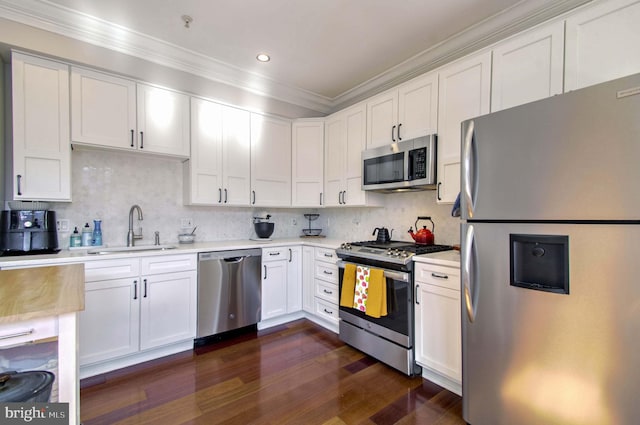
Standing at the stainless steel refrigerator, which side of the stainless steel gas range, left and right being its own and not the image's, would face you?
left

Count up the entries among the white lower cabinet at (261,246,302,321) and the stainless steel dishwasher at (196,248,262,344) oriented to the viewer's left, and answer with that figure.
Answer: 0

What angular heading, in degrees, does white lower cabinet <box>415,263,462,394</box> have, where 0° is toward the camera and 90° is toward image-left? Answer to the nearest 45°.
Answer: approximately 45°

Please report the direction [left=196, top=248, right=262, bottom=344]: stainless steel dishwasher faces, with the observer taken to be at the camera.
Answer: facing the viewer and to the right of the viewer

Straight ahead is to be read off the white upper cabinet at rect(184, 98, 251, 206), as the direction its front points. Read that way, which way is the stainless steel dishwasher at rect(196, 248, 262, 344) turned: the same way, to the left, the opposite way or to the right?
the same way

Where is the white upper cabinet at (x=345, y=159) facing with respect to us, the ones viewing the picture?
facing the viewer and to the left of the viewer

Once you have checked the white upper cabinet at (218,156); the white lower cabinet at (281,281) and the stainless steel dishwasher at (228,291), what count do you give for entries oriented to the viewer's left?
0

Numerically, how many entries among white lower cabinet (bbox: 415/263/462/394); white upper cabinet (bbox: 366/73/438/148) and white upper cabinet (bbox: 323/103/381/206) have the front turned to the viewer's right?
0

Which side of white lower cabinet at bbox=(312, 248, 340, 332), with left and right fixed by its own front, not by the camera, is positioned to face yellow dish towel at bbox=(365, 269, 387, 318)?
left

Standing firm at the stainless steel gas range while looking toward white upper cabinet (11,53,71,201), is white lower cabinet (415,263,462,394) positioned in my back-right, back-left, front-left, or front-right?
back-left

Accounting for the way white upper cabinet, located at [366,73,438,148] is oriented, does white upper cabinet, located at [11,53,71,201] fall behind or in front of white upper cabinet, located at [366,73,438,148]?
in front

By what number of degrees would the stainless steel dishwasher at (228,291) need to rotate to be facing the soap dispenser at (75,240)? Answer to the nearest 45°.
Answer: approximately 135° to its right

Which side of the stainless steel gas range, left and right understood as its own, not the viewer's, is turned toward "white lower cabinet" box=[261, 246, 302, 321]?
right

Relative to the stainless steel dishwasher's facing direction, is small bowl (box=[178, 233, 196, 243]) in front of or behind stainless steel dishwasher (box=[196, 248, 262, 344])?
behind

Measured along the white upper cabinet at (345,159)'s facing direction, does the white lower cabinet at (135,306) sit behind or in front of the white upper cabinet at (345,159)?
in front

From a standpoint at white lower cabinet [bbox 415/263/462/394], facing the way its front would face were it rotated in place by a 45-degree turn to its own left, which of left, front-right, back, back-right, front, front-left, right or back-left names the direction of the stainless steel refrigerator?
front-left
